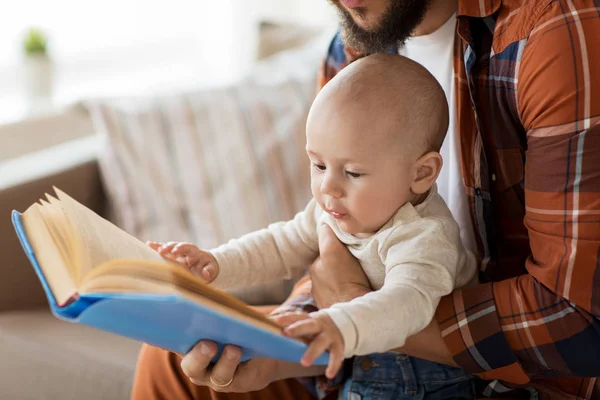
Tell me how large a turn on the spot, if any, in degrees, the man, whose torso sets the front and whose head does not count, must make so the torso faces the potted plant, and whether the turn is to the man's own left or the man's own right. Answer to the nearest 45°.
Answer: approximately 90° to the man's own right

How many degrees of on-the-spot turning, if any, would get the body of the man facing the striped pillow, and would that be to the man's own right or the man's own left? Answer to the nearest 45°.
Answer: approximately 90° to the man's own right

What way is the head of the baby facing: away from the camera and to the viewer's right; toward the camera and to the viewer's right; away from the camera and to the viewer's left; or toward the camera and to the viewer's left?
toward the camera and to the viewer's left

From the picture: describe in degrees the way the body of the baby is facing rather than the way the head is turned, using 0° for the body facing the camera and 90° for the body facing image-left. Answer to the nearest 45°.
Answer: approximately 45°

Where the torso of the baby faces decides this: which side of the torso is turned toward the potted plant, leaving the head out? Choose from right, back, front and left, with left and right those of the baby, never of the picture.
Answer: right

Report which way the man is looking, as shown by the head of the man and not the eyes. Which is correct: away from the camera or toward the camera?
toward the camera

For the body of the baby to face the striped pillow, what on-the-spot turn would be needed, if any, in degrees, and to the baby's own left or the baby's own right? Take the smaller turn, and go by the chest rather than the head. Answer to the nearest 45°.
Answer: approximately 90° to the baby's own right
